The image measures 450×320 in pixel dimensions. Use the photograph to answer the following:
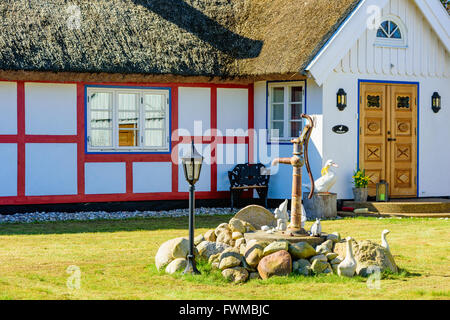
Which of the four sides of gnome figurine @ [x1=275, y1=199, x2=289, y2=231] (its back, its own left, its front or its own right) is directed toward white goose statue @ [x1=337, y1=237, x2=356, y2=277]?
left

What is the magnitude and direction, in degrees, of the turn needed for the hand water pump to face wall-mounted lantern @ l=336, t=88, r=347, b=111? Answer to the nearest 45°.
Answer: approximately 90° to its right

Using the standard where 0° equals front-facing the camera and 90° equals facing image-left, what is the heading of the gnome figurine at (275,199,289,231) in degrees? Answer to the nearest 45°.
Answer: approximately 45°

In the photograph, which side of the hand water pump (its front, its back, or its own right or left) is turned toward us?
left
